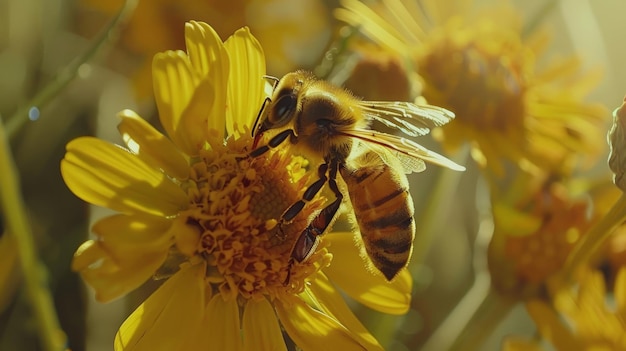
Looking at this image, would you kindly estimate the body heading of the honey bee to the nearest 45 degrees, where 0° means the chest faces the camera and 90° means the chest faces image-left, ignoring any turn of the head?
approximately 90°
